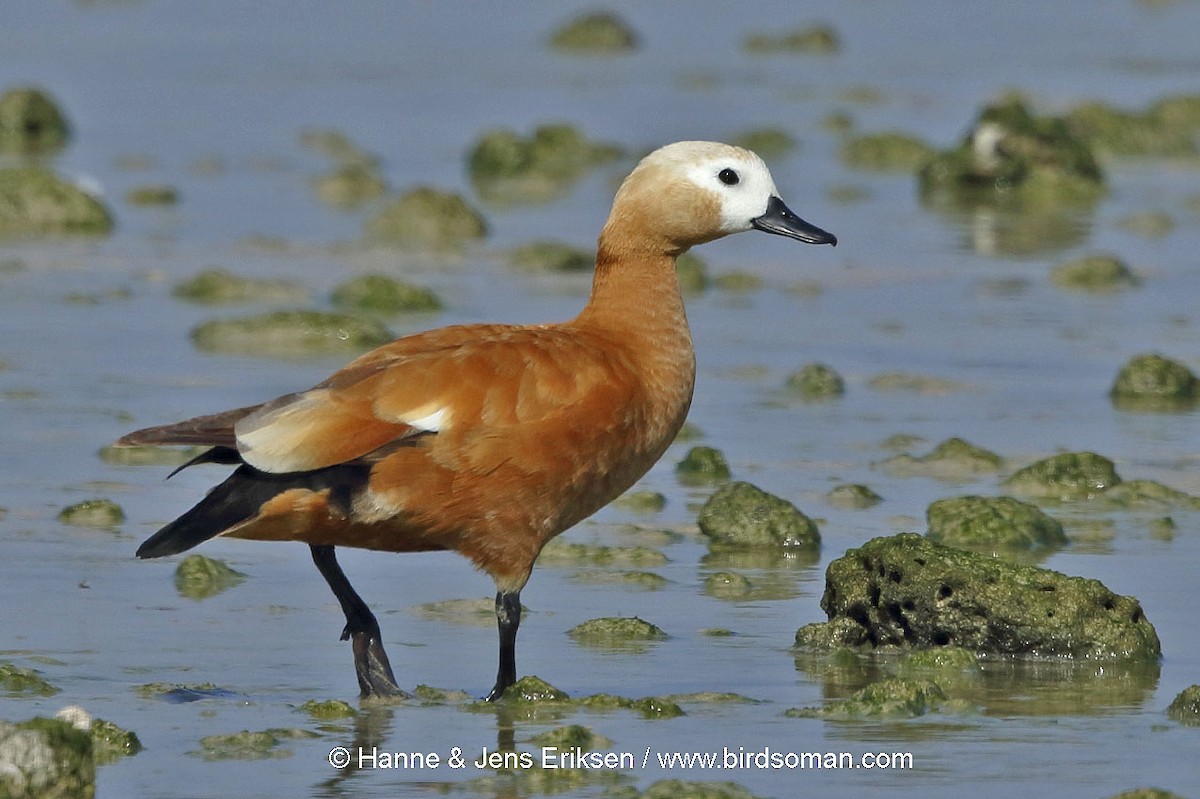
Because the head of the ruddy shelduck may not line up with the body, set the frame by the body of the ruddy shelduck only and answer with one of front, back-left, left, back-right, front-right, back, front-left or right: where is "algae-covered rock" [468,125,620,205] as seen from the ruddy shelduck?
left

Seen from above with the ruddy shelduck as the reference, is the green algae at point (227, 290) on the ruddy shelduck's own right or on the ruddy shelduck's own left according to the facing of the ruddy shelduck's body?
on the ruddy shelduck's own left

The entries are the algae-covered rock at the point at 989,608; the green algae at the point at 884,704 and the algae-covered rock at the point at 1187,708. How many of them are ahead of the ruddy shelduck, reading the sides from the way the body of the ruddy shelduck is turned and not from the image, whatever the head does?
3

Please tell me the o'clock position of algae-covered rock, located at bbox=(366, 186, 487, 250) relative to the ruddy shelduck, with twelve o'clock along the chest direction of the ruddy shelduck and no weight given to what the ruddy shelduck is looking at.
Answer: The algae-covered rock is roughly at 9 o'clock from the ruddy shelduck.

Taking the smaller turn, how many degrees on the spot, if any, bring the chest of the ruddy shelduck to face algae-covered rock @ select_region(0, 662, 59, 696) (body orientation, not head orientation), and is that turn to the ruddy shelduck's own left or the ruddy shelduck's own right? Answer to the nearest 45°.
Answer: approximately 180°

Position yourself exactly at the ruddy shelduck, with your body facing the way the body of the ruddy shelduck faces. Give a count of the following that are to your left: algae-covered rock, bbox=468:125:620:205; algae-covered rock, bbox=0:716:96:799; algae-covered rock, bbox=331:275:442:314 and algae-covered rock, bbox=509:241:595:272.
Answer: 3

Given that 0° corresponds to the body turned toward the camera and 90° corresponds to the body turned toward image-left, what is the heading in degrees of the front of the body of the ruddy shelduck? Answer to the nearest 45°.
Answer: approximately 270°

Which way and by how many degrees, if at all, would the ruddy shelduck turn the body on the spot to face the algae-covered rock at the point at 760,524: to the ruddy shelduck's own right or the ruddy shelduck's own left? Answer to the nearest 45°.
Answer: approximately 45° to the ruddy shelduck's own left

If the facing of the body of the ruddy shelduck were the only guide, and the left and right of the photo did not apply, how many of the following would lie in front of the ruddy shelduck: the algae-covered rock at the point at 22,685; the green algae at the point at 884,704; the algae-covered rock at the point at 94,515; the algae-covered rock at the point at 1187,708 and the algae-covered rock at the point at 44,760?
2

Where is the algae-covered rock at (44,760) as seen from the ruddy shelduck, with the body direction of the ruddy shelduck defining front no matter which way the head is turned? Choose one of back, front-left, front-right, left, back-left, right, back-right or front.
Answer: back-right

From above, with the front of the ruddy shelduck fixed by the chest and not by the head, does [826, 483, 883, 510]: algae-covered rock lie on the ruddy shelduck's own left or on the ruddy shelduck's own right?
on the ruddy shelduck's own left

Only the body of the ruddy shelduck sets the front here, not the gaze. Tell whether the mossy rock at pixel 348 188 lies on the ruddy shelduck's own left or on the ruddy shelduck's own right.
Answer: on the ruddy shelduck's own left

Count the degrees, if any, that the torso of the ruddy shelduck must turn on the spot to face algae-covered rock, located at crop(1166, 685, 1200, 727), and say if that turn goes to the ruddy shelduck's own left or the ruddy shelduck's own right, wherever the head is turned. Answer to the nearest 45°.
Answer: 0° — it already faces it
